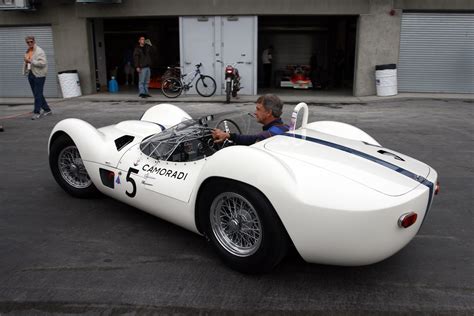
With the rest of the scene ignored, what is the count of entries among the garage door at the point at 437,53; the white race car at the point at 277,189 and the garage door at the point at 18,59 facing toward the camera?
2

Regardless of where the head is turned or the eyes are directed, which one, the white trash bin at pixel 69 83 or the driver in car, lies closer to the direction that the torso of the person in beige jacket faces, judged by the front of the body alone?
the driver in car

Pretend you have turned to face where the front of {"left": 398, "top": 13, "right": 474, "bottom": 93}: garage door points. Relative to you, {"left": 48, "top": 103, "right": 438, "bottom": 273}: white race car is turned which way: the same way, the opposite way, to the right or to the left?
to the right

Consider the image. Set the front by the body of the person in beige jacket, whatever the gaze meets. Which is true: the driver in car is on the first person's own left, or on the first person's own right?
on the first person's own left

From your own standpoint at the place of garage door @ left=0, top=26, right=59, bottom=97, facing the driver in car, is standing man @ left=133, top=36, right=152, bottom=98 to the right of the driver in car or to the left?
left

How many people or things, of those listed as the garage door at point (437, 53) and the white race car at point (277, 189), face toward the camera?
1

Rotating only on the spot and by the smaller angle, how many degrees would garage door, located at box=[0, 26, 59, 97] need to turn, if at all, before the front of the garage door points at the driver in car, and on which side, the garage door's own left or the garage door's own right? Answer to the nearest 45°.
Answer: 0° — it already faces them

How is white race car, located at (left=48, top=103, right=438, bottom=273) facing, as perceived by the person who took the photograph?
facing away from the viewer and to the left of the viewer

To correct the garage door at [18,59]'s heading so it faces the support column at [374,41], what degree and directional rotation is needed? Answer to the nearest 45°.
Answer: approximately 45° to its left

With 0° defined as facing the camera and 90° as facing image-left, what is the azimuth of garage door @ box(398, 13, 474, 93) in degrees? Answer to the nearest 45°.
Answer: approximately 0°

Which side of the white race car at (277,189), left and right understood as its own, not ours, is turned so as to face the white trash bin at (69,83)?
front

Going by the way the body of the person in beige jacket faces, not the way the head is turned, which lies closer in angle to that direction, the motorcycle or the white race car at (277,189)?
the white race car
